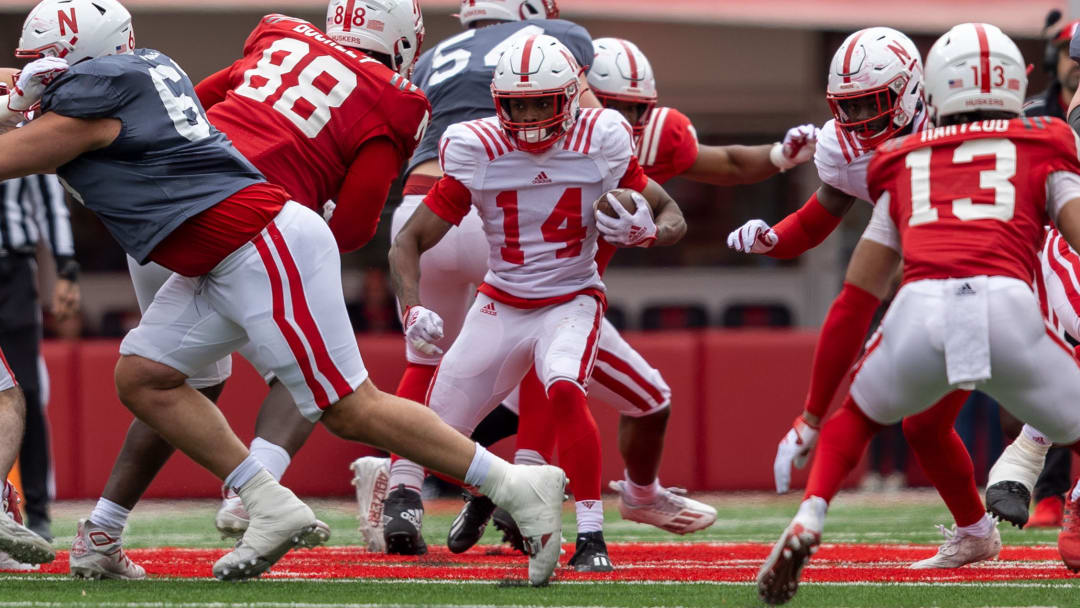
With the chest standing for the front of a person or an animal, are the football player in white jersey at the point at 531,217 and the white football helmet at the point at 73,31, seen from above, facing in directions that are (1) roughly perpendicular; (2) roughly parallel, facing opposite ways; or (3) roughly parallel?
roughly perpendicular

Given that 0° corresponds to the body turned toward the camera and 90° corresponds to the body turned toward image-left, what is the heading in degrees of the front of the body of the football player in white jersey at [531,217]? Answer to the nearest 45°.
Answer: approximately 0°

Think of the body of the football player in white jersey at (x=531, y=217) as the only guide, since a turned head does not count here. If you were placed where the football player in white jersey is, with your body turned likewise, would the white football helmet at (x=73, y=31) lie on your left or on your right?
on your right

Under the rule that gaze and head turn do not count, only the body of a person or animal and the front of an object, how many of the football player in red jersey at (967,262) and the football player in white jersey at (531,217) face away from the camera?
1

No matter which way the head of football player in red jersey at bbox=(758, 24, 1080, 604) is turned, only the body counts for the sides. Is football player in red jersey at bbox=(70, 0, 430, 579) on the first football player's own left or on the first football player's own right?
on the first football player's own left

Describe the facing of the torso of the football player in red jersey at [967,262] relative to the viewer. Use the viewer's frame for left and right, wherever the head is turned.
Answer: facing away from the viewer

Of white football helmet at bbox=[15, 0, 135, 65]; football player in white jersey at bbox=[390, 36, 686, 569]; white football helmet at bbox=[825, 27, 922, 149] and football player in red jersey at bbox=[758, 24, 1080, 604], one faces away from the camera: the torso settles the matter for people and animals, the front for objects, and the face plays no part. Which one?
the football player in red jersey

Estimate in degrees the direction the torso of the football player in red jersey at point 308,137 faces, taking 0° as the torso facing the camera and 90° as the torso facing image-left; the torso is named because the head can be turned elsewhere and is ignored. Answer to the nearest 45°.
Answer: approximately 225°

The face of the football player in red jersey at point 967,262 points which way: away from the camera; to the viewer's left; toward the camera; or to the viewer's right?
away from the camera
